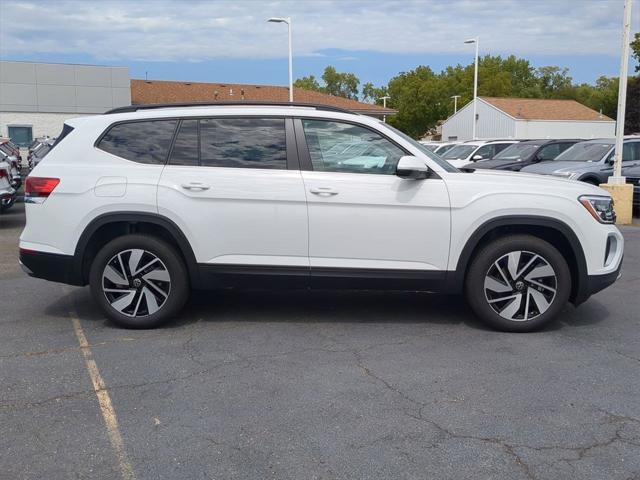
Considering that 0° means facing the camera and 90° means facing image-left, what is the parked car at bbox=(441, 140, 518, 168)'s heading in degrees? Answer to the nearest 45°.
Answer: approximately 45°

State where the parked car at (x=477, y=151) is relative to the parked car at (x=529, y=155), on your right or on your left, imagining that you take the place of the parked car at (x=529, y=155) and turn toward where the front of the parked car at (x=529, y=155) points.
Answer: on your right

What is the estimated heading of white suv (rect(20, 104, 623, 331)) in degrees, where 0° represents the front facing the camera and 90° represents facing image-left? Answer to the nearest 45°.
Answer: approximately 270°

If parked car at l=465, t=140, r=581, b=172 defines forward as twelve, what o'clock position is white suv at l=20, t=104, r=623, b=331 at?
The white suv is roughly at 11 o'clock from the parked car.

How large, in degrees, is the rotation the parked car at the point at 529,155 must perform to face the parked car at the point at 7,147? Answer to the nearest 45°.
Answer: approximately 45° to its right

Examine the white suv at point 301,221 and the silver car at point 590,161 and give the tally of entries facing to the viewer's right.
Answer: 1
